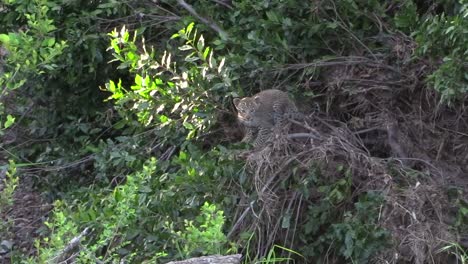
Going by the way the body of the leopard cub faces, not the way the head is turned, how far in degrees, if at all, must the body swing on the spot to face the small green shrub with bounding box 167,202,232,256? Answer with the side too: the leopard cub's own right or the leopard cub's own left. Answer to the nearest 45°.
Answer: approximately 45° to the leopard cub's own left

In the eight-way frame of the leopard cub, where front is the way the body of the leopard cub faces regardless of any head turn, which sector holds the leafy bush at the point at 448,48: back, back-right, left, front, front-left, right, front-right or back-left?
back-left

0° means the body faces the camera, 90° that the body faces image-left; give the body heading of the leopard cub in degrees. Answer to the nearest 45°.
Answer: approximately 45°

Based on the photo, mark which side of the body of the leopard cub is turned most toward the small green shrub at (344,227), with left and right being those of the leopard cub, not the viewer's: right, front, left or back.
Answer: left

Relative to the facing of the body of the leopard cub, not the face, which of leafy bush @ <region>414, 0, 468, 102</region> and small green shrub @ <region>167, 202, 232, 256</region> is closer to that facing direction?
the small green shrub
